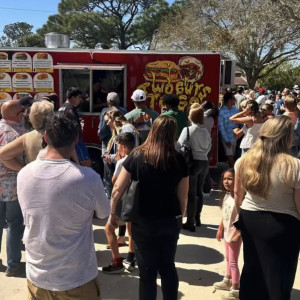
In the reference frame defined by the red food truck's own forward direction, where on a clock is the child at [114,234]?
The child is roughly at 3 o'clock from the red food truck.

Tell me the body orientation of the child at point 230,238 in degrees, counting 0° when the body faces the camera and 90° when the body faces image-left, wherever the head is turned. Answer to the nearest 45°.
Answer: approximately 45°

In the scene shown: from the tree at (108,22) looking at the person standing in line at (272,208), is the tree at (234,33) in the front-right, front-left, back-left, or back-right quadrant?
front-left

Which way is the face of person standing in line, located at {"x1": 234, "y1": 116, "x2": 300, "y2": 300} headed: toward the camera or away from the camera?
away from the camera

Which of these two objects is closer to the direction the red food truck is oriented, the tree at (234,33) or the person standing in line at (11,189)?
the tree

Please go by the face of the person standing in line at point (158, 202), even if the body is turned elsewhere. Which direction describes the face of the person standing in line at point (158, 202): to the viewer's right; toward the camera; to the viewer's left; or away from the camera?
away from the camera

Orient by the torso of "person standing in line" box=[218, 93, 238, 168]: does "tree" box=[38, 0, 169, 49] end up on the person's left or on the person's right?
on the person's left

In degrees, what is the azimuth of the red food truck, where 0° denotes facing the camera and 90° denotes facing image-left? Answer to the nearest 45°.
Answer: approximately 270°

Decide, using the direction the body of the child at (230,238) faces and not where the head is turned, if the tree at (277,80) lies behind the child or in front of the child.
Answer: behind

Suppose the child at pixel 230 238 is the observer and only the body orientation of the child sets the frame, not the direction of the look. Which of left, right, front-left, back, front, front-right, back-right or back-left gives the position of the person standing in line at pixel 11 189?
front-right
